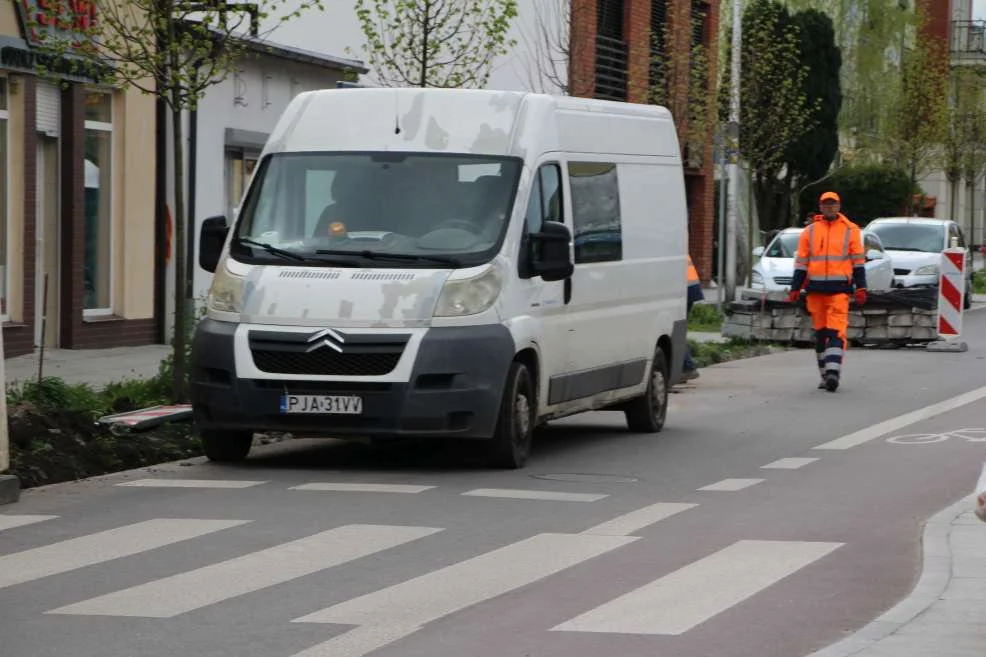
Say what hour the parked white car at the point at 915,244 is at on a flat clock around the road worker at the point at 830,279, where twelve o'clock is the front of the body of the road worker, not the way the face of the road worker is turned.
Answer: The parked white car is roughly at 6 o'clock from the road worker.

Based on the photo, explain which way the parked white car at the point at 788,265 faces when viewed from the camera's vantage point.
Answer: facing the viewer and to the left of the viewer

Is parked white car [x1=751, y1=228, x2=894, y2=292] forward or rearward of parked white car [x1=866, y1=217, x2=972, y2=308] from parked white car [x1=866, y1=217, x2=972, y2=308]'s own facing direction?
forward

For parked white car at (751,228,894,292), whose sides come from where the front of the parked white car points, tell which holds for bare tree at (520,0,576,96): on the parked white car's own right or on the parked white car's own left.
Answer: on the parked white car's own right

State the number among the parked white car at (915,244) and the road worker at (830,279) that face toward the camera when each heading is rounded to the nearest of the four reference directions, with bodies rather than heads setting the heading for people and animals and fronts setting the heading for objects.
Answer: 2

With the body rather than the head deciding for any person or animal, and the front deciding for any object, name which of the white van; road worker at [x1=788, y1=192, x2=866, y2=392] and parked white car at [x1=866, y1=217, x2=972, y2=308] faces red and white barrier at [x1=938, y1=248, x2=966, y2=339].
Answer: the parked white car

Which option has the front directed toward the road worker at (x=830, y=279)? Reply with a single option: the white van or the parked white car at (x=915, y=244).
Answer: the parked white car

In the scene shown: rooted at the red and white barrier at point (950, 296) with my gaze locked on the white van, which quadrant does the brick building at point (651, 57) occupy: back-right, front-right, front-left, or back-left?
back-right

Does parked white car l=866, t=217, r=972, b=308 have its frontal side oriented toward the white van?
yes

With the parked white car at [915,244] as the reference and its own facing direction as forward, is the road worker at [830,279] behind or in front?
in front

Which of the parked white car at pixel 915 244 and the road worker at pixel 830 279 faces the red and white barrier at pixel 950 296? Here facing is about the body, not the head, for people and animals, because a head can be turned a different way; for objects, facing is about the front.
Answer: the parked white car
